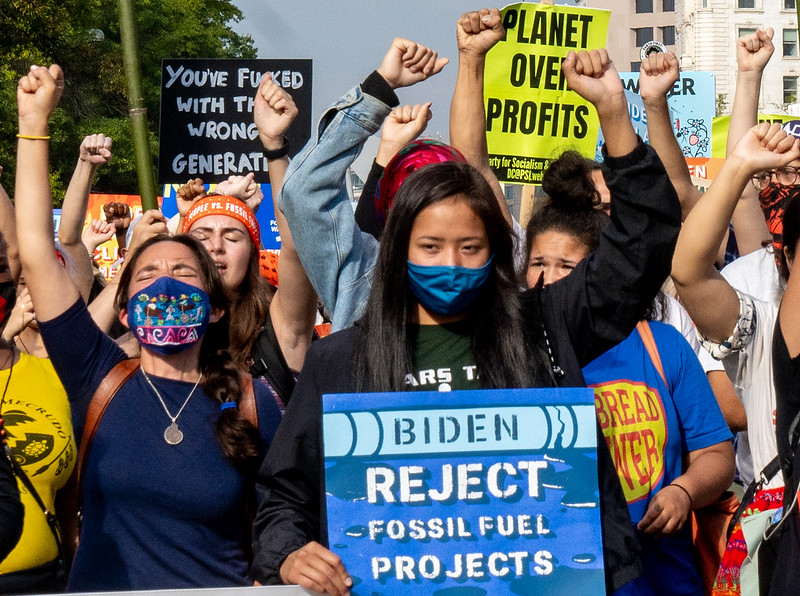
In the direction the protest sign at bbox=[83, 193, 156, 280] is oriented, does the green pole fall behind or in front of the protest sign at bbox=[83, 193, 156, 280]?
in front

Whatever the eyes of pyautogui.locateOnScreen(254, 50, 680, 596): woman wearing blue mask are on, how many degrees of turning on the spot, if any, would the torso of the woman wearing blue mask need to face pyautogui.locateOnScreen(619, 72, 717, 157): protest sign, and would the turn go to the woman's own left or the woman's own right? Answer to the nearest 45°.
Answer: approximately 180°

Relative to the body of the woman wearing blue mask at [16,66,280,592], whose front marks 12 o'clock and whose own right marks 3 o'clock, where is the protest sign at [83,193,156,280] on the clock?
The protest sign is roughly at 6 o'clock from the woman wearing blue mask.

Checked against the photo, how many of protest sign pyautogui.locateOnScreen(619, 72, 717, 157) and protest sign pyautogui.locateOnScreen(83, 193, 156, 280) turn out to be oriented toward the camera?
2

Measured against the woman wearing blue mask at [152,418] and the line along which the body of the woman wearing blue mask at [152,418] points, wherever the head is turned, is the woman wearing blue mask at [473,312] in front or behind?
in front

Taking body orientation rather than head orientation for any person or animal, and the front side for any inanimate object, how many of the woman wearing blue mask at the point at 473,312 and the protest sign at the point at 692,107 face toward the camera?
2

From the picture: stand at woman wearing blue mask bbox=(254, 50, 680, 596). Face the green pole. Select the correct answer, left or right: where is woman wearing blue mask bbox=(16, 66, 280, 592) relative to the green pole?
left

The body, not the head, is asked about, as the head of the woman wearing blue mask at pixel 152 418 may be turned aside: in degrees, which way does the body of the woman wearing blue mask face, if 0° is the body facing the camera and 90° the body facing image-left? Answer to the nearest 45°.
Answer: approximately 0°

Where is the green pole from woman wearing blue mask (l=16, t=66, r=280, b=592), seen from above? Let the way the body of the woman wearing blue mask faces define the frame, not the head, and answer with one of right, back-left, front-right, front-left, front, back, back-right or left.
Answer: back

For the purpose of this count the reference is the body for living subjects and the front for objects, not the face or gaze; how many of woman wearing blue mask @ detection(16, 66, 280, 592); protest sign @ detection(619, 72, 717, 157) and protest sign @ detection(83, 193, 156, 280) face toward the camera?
3

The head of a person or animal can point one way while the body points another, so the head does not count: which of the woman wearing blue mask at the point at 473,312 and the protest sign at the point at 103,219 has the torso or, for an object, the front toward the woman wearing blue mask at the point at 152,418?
the protest sign
